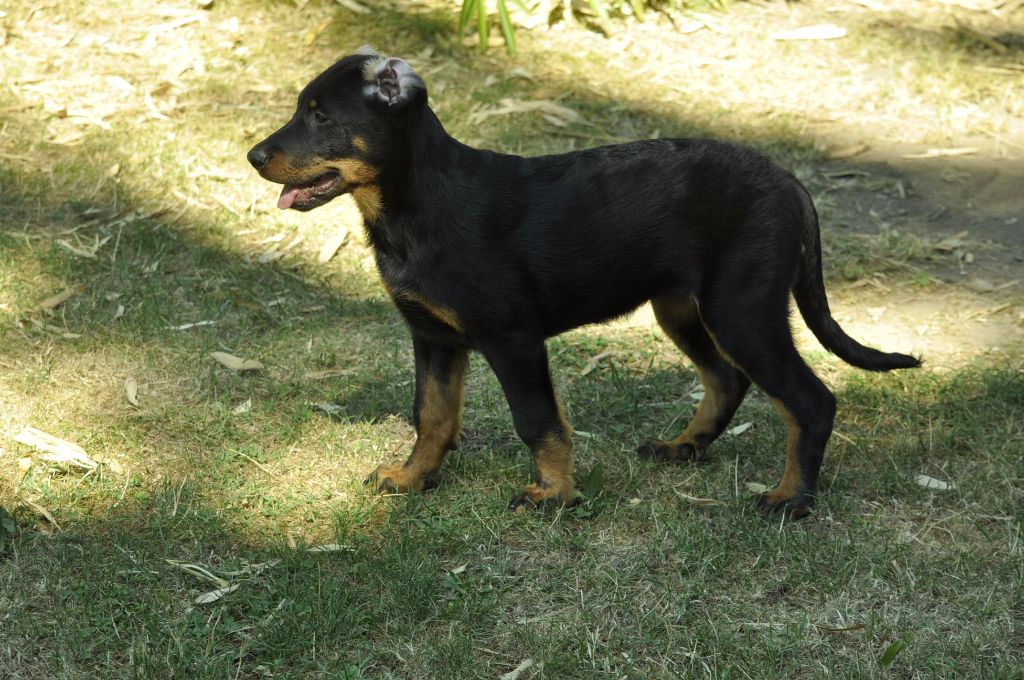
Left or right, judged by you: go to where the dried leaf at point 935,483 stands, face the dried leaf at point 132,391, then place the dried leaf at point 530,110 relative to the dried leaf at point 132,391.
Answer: right

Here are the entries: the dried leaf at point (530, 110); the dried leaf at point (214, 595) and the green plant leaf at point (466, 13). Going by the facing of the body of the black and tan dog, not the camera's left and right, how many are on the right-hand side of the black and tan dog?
2

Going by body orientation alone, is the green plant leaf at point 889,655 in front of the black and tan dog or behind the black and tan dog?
behind

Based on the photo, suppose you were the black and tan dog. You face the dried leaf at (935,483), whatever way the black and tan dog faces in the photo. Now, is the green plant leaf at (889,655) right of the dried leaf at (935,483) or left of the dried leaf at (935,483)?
right

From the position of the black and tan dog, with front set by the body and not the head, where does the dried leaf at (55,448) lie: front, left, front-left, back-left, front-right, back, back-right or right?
front

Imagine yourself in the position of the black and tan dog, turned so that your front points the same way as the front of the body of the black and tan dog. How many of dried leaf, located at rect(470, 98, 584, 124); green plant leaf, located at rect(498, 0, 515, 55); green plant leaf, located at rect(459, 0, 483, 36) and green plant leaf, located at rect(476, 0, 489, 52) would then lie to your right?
4

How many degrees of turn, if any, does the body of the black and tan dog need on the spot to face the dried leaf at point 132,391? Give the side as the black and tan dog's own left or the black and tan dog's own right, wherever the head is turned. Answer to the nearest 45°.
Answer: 0° — it already faces it

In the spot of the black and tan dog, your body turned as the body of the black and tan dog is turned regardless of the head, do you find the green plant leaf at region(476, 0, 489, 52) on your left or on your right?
on your right

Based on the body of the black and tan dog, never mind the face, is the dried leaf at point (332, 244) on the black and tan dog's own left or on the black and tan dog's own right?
on the black and tan dog's own right

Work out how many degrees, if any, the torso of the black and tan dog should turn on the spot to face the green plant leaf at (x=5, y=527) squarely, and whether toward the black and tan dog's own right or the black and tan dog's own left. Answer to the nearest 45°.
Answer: approximately 45° to the black and tan dog's own left

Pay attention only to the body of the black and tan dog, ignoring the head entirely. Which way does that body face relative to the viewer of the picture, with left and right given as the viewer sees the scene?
facing to the left of the viewer

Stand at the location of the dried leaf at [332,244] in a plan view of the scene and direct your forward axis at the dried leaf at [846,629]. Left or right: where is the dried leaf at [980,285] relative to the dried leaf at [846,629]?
left

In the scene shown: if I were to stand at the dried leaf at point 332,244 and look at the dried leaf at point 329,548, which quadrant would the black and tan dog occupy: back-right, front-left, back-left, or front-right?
front-left

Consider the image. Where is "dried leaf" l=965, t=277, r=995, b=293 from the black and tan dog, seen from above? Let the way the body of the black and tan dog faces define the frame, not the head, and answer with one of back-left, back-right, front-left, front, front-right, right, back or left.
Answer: back-right

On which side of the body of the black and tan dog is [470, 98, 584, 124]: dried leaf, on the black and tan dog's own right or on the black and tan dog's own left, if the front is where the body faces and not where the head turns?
on the black and tan dog's own right
